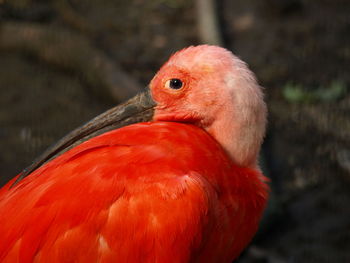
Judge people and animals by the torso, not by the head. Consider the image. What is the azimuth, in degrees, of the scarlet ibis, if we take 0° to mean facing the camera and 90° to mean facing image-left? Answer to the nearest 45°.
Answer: approximately 270°
